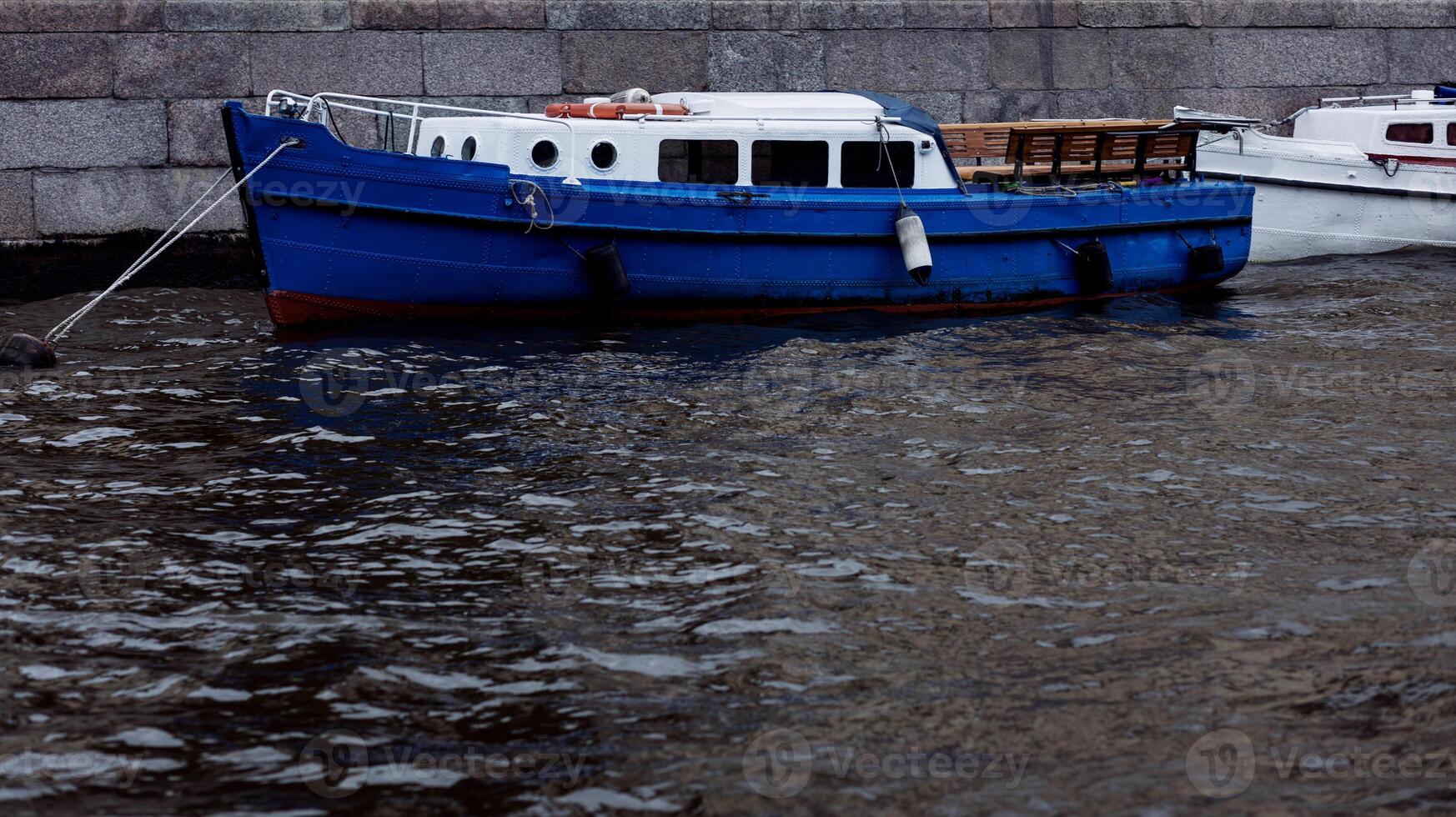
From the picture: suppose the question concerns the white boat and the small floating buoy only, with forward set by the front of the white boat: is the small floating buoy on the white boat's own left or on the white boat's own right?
on the white boat's own left

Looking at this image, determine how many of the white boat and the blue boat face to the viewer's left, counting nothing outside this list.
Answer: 2

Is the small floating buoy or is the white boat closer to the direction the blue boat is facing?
the small floating buoy

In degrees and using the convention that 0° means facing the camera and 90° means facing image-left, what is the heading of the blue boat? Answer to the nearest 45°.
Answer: approximately 90°

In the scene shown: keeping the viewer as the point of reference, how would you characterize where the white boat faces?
facing to the left of the viewer

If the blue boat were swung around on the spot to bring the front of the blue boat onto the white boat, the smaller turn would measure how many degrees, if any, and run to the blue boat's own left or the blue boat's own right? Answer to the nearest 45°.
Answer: approximately 135° to the blue boat's own right
